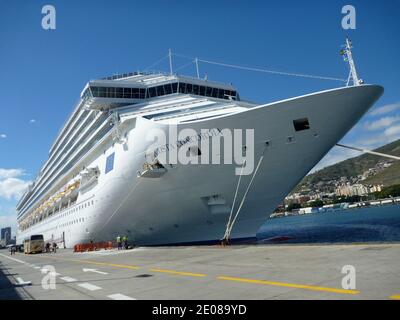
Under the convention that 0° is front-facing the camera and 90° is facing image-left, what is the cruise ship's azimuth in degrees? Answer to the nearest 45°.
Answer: approximately 315°
